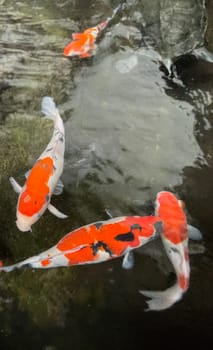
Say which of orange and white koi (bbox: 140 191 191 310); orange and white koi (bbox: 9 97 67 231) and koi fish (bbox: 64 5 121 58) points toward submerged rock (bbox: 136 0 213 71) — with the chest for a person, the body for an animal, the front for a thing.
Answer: orange and white koi (bbox: 140 191 191 310)

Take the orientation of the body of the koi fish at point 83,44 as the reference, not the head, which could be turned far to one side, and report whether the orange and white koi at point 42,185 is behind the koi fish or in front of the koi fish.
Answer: in front

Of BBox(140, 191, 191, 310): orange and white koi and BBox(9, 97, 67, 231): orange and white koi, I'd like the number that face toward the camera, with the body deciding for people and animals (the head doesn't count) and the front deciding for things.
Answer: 1

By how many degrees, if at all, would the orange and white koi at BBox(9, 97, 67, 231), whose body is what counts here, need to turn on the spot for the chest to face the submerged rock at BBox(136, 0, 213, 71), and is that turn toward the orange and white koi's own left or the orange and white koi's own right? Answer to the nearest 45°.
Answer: approximately 135° to the orange and white koi's own left

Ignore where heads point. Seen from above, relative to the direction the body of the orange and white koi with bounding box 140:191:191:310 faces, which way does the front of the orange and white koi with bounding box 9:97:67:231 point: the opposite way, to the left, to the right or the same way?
the opposite way

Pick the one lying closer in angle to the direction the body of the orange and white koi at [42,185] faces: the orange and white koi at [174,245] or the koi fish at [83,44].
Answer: the orange and white koi

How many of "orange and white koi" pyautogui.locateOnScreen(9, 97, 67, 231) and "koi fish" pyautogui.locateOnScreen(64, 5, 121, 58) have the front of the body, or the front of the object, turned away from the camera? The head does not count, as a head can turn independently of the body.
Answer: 0

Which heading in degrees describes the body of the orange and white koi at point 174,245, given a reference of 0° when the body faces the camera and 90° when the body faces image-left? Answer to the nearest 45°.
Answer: approximately 180°

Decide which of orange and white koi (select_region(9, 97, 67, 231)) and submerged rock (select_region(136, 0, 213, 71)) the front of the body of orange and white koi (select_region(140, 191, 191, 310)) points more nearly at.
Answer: the submerged rock

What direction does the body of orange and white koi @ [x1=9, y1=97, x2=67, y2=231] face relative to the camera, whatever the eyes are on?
toward the camera

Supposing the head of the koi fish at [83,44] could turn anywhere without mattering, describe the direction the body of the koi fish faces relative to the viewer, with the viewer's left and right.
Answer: facing the viewer and to the left of the viewer

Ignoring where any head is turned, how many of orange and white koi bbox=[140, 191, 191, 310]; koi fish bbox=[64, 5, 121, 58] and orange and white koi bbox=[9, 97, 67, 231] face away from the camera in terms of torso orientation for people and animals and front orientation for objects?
1

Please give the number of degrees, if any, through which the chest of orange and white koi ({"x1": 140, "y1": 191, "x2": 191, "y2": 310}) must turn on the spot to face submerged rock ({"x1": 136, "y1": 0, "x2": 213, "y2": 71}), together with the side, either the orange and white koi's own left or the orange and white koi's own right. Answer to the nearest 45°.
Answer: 0° — it already faces it

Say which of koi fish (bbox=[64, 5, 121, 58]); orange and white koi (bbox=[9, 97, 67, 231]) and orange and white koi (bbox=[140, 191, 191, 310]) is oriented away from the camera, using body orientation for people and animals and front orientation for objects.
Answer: orange and white koi (bbox=[140, 191, 191, 310])

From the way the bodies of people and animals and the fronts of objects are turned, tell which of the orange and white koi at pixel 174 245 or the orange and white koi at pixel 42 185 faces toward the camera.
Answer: the orange and white koi at pixel 42 185

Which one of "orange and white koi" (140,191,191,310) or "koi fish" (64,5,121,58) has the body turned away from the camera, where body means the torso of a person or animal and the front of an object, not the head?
the orange and white koi

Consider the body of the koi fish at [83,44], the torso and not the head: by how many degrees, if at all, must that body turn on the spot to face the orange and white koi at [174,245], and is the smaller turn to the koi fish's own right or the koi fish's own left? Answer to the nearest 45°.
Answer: approximately 45° to the koi fish's own left

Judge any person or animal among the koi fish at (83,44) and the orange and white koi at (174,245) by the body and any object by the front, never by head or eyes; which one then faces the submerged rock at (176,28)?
the orange and white koi
